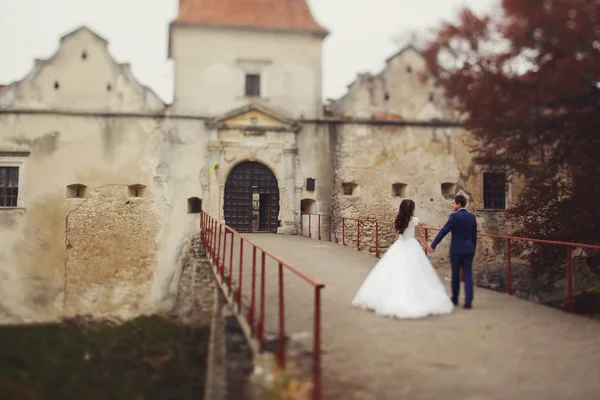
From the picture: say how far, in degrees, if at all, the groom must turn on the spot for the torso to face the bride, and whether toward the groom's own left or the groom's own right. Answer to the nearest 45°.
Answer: approximately 90° to the groom's own left

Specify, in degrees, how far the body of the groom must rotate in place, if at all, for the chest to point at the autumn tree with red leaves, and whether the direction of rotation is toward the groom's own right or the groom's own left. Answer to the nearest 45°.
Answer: approximately 45° to the groom's own right

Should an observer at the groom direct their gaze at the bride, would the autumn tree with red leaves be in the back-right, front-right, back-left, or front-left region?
back-right

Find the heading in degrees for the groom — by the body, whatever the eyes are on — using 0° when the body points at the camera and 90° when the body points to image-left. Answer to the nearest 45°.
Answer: approximately 135°
